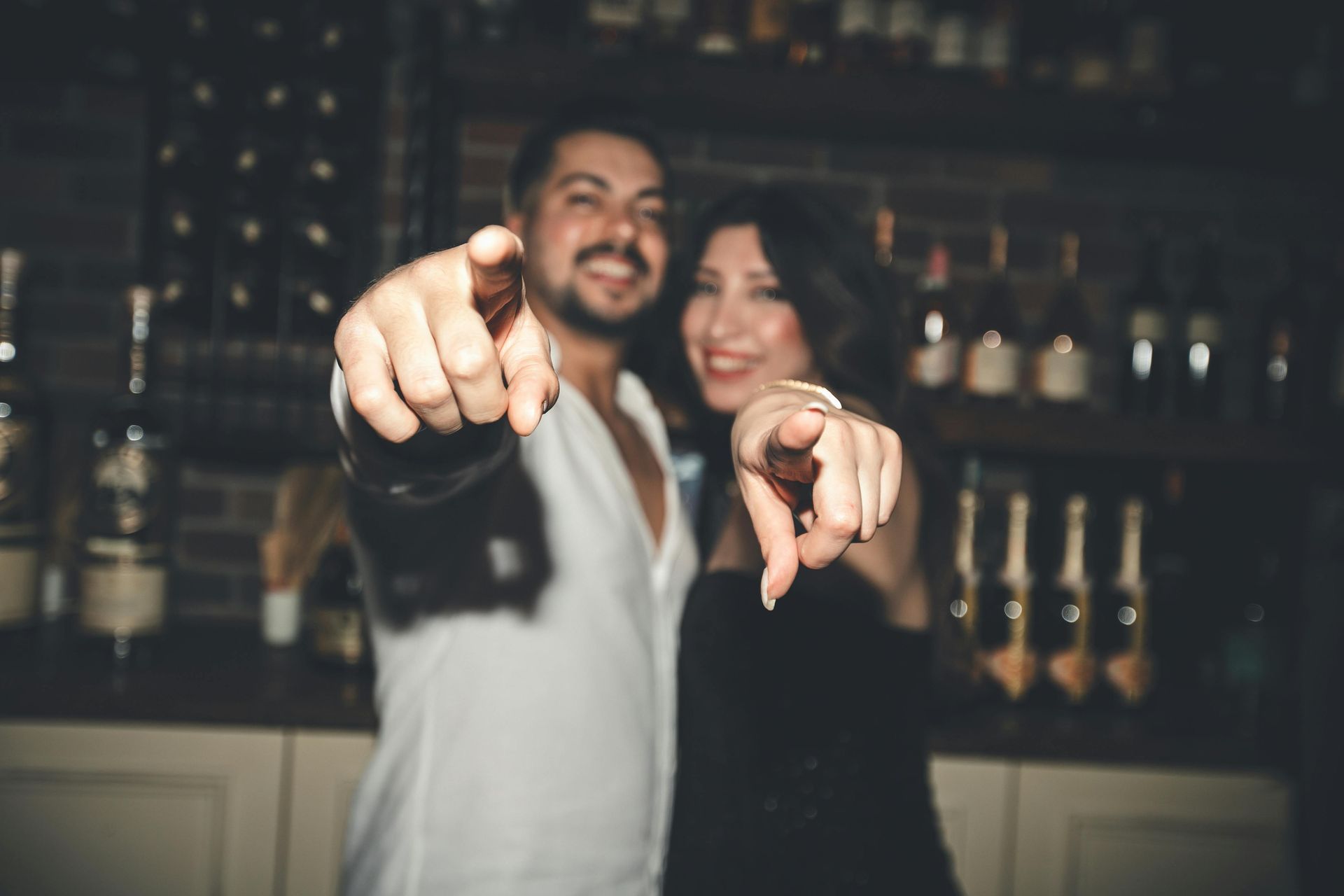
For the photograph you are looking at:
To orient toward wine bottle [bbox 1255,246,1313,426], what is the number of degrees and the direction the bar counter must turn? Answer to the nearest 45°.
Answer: approximately 90° to its left

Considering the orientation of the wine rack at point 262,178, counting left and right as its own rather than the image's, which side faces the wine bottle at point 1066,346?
left

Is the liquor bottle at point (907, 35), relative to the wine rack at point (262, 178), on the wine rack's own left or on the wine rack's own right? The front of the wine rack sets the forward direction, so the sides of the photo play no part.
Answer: on the wine rack's own left

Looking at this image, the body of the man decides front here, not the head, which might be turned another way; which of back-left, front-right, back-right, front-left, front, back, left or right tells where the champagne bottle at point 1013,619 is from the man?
left

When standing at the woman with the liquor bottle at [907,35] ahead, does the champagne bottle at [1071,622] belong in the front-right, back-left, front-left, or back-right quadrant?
front-right

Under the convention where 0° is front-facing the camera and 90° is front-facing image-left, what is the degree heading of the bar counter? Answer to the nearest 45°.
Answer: approximately 0°

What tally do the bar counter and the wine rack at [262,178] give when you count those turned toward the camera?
2

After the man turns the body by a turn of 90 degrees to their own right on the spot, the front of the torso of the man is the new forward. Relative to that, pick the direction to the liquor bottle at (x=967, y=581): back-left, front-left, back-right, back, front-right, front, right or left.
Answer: back

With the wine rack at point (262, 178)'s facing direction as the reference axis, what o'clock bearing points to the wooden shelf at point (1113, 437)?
The wooden shelf is roughly at 10 o'clock from the wine rack.

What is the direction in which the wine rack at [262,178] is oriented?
toward the camera
